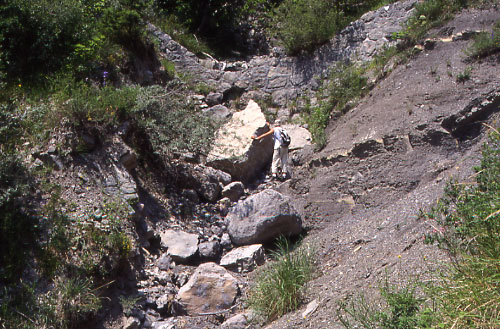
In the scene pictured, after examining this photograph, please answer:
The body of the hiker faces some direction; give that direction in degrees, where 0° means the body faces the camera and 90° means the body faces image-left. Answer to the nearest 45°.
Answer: approximately 135°

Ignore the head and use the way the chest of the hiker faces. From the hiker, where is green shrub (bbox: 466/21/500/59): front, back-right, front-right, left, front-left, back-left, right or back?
back-right

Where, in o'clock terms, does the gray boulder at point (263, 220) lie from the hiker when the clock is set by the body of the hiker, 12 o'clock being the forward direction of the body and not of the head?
The gray boulder is roughly at 8 o'clock from the hiker.

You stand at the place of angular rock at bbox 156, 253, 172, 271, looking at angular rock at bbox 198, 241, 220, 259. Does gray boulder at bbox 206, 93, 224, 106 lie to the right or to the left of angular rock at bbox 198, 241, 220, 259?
left

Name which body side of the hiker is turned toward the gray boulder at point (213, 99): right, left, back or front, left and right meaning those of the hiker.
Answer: front

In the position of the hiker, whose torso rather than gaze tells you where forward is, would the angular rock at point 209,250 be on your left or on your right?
on your left

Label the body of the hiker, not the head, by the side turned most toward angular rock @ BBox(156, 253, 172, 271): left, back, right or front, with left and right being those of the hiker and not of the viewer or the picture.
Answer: left

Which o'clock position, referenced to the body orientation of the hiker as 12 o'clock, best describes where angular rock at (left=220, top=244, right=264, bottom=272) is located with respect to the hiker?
The angular rock is roughly at 8 o'clock from the hiker.

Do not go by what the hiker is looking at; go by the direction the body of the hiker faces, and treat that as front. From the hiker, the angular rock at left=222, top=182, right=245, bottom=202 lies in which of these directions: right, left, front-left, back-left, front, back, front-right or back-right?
left

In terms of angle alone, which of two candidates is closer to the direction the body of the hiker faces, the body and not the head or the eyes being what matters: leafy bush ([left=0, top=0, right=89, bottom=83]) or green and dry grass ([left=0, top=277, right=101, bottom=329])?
the leafy bush

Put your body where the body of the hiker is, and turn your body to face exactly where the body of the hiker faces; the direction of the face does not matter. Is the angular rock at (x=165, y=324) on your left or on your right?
on your left

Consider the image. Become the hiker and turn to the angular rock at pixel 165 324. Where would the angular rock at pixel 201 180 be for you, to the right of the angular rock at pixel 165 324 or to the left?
right
